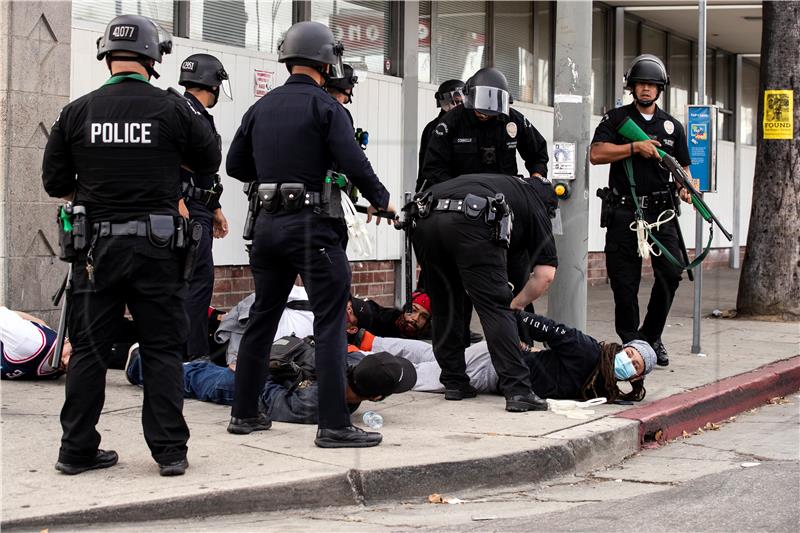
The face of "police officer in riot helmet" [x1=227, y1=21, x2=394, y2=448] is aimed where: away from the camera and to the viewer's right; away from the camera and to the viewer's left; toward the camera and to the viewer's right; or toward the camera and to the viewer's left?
away from the camera and to the viewer's right

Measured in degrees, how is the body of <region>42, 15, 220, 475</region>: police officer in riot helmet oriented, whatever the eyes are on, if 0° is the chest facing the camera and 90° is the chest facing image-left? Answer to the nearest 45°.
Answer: approximately 180°

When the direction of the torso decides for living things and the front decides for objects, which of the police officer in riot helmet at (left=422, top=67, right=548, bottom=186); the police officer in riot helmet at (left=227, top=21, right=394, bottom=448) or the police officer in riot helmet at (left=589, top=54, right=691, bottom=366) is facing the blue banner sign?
the police officer in riot helmet at (left=227, top=21, right=394, bottom=448)

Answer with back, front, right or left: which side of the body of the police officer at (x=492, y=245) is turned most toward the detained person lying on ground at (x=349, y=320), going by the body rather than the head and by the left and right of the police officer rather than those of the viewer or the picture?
left

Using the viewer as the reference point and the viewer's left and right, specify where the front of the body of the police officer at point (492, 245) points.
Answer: facing away from the viewer and to the right of the viewer

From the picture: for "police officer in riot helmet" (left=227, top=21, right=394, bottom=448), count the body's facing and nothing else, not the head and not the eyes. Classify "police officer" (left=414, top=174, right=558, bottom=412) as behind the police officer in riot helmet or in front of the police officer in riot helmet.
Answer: in front

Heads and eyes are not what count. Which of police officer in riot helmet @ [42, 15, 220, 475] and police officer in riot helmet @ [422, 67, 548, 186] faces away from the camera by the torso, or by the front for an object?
police officer in riot helmet @ [42, 15, 220, 475]

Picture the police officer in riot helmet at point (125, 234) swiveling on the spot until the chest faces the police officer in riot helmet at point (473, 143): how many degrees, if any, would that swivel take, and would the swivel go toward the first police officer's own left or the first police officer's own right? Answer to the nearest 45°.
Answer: approximately 45° to the first police officer's own right

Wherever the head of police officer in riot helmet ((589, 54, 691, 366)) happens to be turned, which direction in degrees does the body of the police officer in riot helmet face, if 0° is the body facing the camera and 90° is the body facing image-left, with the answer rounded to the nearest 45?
approximately 0°

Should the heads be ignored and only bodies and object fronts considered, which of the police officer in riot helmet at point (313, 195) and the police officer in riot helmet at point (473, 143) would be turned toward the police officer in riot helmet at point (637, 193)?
the police officer in riot helmet at point (313, 195)

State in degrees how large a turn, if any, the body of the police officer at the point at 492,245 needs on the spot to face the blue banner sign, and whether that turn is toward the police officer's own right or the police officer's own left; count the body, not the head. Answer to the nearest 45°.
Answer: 0° — they already face it

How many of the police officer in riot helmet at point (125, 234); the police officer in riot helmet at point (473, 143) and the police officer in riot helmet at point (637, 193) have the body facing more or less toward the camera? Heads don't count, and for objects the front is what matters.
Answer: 2
